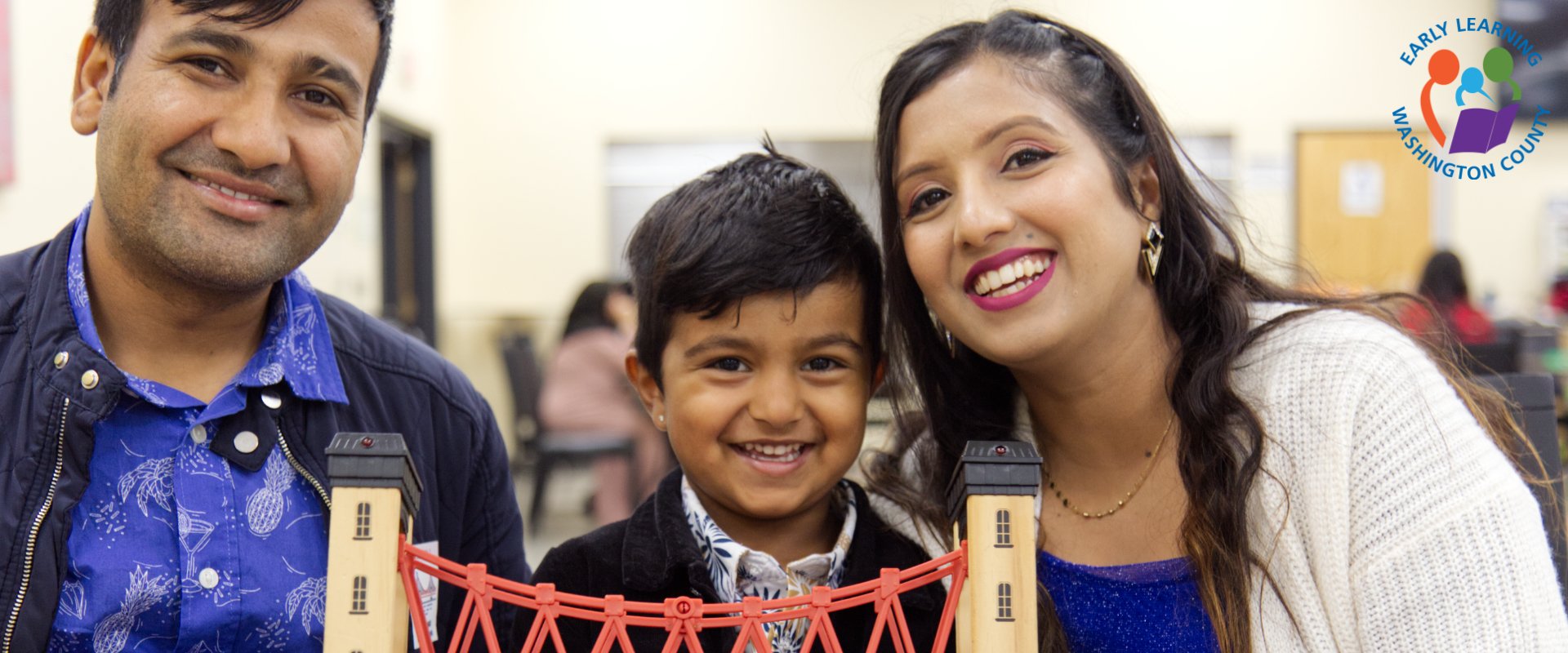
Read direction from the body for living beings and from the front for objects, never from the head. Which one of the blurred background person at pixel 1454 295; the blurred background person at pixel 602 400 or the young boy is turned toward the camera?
the young boy

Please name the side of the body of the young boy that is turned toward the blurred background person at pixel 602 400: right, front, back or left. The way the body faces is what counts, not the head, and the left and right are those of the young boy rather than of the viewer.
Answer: back

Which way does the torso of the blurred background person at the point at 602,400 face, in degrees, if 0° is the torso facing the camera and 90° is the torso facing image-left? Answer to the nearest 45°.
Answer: approximately 270°

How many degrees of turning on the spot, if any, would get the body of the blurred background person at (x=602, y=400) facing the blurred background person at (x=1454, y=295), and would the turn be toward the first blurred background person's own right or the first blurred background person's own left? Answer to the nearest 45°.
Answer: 0° — they already face them

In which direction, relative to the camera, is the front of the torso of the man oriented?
toward the camera

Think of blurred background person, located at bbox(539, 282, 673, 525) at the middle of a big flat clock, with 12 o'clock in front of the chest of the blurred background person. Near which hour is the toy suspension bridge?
The toy suspension bridge is roughly at 3 o'clock from the blurred background person.

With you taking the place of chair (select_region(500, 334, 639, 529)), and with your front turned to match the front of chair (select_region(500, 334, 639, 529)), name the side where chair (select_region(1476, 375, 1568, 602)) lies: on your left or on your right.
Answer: on your right

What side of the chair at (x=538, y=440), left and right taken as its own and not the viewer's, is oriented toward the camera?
right

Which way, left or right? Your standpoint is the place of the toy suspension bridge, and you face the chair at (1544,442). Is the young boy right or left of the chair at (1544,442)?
left

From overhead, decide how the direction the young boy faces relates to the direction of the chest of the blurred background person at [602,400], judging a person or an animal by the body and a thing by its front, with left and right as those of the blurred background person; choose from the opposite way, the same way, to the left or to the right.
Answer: to the right

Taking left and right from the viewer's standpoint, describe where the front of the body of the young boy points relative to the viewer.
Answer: facing the viewer

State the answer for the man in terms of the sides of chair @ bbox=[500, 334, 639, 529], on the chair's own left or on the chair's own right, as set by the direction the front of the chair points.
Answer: on the chair's own right
